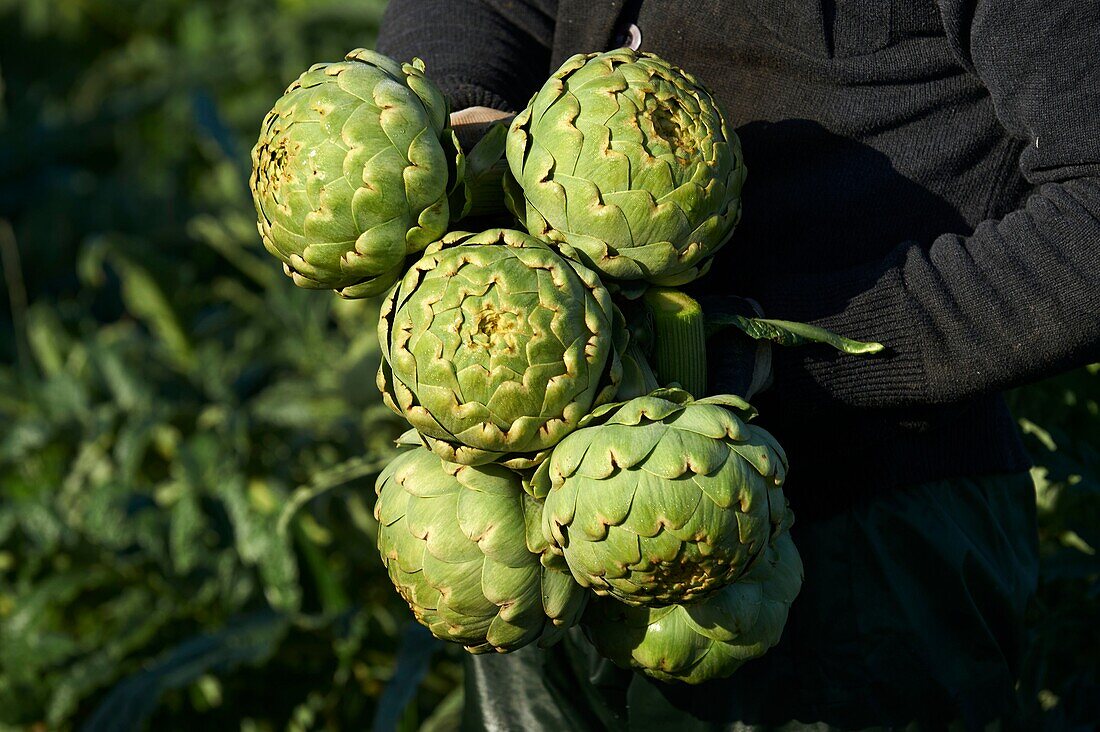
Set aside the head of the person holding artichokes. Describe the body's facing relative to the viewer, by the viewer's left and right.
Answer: facing the viewer and to the left of the viewer
